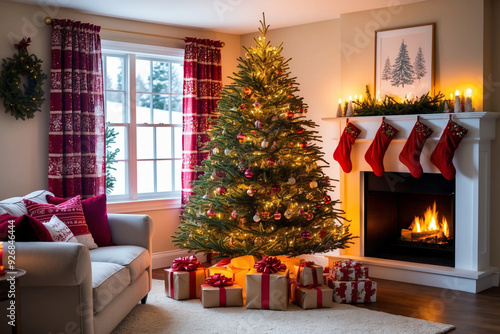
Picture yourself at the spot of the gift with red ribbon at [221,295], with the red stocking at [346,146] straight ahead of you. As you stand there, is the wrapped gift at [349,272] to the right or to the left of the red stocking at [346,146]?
right

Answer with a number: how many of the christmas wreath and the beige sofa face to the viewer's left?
0

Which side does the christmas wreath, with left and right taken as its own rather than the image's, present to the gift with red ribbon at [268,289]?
front

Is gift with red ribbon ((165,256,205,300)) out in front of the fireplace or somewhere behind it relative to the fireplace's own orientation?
in front

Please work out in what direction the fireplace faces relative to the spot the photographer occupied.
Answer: facing the viewer and to the left of the viewer

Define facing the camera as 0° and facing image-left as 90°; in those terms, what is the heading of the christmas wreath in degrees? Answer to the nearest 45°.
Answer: approximately 315°

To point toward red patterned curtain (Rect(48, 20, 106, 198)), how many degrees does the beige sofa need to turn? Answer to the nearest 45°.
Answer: approximately 135° to its left

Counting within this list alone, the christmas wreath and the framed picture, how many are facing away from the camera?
0

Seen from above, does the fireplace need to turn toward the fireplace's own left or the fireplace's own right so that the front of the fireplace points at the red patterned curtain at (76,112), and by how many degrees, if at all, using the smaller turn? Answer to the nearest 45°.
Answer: approximately 45° to the fireplace's own right

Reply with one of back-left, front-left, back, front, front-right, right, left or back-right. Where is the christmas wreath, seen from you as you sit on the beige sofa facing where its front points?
back-left
